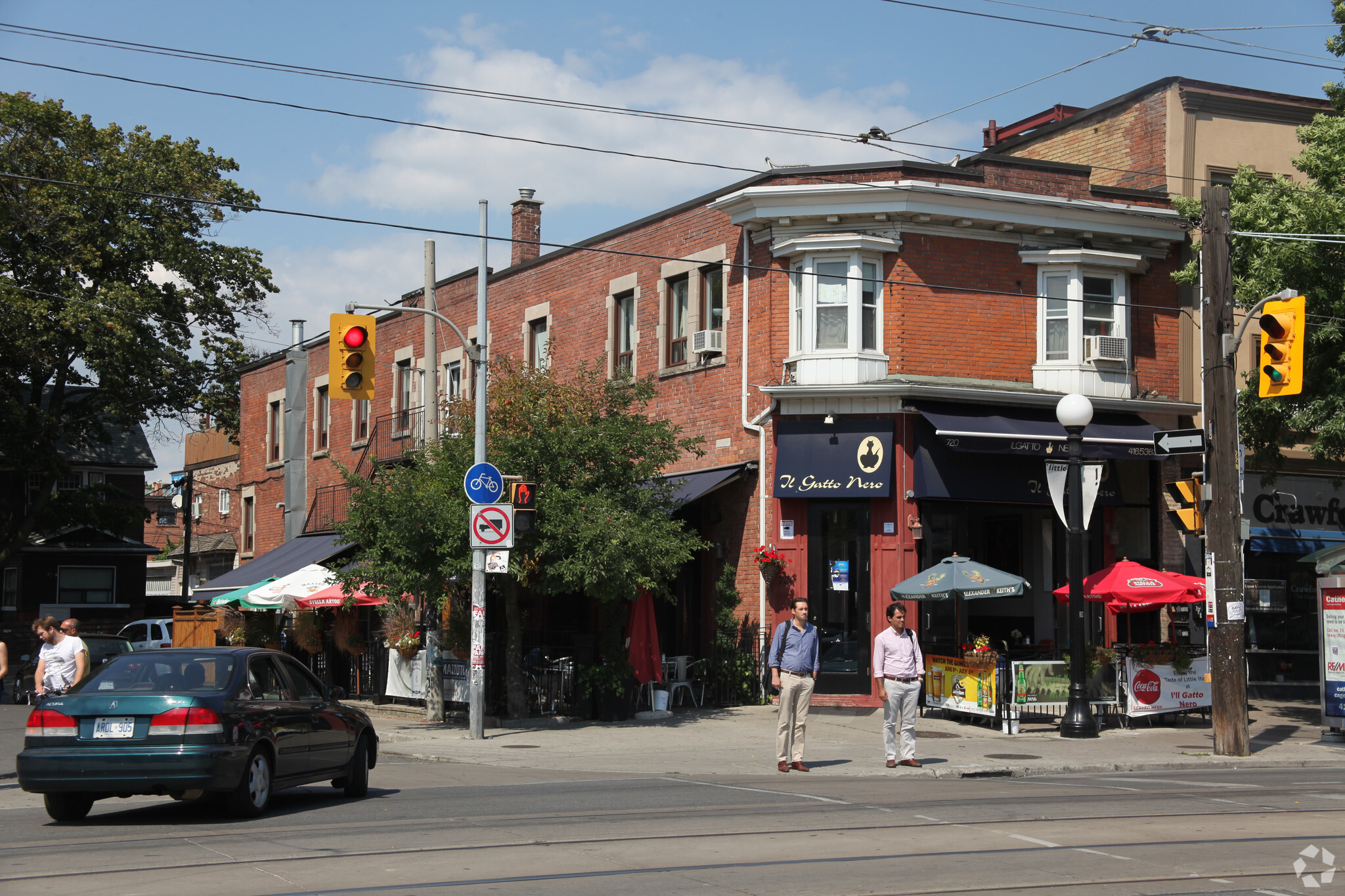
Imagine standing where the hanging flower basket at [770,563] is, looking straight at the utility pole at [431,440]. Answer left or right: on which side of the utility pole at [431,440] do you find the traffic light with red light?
left

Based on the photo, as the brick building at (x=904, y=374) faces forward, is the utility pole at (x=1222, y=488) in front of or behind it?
in front

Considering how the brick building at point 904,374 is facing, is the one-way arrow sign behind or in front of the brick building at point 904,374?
in front

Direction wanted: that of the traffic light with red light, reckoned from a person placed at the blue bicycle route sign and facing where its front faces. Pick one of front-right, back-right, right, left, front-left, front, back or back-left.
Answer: front-right

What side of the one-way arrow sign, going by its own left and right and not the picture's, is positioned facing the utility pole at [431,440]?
right

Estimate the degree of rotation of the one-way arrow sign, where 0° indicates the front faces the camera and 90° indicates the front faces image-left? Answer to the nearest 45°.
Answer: approximately 0°

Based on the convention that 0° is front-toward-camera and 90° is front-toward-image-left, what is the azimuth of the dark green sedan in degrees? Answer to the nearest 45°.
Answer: approximately 225°

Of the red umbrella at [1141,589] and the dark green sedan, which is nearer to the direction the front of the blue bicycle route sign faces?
the dark green sedan

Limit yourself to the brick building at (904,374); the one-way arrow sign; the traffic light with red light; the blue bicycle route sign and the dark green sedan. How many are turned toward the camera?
4

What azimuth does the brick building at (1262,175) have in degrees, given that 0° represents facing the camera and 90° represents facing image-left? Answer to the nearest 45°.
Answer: approximately 315°
